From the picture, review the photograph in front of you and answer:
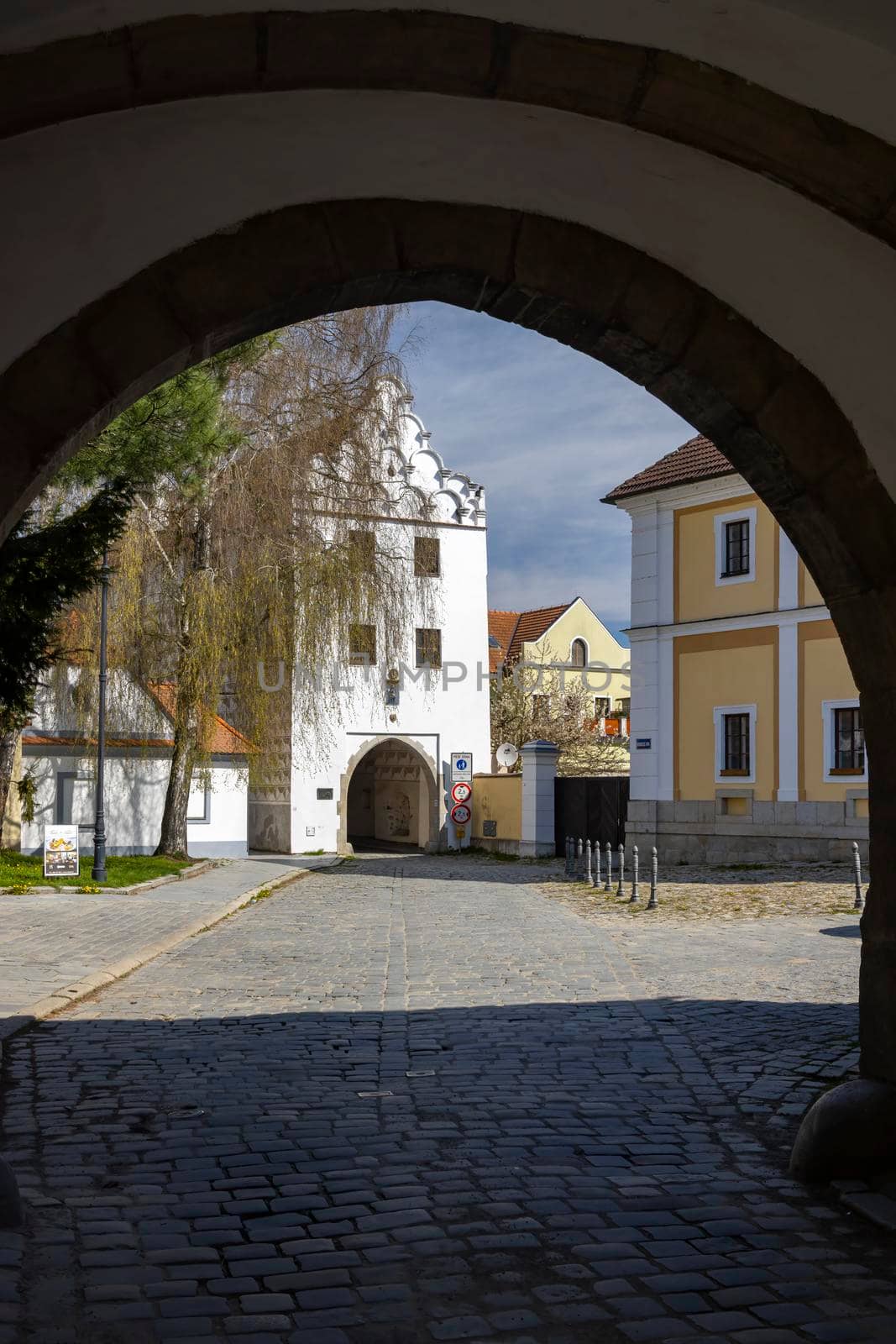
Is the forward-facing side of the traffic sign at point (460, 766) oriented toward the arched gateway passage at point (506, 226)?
yes

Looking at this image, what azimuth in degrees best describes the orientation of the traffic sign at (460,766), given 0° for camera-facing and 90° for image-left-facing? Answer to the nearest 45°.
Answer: approximately 0°

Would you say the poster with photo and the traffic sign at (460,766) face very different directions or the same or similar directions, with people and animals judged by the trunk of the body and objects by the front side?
same or similar directions

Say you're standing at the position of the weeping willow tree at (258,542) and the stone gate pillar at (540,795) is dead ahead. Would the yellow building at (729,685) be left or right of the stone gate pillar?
right

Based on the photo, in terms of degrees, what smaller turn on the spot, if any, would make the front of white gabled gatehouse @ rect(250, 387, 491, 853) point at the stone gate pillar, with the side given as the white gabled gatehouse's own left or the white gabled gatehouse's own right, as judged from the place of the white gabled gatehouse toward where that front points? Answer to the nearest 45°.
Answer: approximately 45° to the white gabled gatehouse's own left

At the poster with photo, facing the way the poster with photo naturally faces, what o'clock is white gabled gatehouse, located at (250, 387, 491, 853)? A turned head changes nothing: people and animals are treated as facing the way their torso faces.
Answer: The white gabled gatehouse is roughly at 7 o'clock from the poster with photo.

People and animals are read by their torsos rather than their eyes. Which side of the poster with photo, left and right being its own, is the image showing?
front

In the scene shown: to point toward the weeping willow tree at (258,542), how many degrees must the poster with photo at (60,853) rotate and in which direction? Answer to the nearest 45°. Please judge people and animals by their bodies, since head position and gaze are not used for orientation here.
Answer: approximately 135° to its left

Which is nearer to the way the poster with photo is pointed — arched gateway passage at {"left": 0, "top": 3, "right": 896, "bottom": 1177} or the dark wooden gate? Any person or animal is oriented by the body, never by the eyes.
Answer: the arched gateway passage

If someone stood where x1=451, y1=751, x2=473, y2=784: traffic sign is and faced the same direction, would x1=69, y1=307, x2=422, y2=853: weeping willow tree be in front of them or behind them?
in front

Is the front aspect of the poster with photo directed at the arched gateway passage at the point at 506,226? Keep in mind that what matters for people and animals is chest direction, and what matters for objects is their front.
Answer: yes

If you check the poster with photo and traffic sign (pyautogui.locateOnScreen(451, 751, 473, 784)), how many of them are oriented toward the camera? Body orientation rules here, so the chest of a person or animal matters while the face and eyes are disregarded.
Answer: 2

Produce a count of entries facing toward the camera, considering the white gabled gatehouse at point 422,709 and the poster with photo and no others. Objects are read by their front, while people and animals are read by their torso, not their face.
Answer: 2

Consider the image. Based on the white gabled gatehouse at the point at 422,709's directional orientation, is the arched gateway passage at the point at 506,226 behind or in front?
in front
